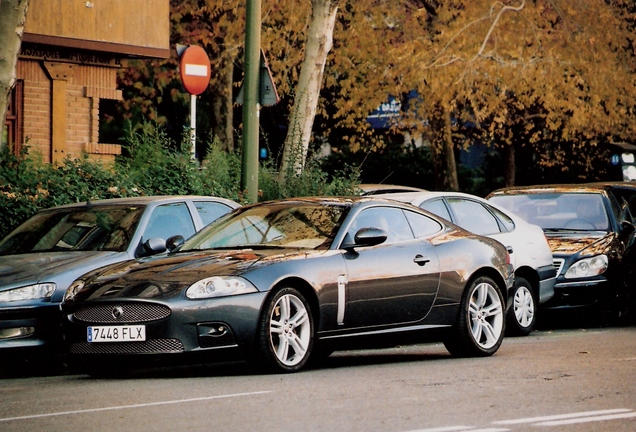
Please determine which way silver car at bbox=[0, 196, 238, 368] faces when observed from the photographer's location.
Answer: facing the viewer and to the left of the viewer

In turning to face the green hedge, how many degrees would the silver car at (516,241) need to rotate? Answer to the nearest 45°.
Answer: approximately 45° to its right

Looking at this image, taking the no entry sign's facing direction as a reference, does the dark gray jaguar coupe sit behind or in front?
in front

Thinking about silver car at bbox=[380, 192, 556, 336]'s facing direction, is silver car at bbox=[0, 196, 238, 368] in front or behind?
in front

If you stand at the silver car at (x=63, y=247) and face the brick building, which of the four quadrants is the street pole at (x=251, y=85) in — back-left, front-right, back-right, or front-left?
front-right

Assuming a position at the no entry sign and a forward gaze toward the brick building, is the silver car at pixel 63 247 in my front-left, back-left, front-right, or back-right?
back-left

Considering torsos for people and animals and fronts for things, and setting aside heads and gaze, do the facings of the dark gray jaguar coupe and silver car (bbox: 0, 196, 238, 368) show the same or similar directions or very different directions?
same or similar directions

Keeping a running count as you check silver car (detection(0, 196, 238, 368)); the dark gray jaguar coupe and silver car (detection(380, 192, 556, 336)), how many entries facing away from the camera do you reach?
0

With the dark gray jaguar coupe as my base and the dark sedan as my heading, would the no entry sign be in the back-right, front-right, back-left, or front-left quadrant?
front-left

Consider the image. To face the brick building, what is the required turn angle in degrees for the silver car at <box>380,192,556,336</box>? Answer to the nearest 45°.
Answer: approximately 90° to its right
